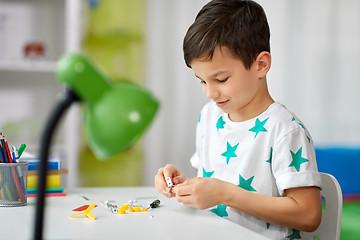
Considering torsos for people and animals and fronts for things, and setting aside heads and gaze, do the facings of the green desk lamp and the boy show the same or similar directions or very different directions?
very different directions

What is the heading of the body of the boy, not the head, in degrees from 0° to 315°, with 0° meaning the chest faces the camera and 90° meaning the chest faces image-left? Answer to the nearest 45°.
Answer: approximately 45°

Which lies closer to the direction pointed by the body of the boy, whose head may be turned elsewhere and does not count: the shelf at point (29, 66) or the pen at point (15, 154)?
the pen

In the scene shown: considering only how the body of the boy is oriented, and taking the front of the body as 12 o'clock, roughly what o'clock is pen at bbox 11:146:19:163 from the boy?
The pen is roughly at 1 o'clock from the boy.

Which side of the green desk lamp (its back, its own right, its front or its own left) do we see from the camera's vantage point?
right

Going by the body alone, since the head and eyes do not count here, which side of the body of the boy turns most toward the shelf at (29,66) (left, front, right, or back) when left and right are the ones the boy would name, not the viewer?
right

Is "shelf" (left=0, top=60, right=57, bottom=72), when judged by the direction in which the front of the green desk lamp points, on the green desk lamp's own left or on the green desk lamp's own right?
on the green desk lamp's own left

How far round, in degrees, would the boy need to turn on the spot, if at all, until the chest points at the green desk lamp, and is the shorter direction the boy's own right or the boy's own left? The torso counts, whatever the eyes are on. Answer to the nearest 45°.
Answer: approximately 45° to the boy's own left

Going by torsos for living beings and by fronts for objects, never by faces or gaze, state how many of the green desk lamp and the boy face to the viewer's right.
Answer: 1

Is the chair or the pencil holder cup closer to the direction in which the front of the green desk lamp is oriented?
the chair
